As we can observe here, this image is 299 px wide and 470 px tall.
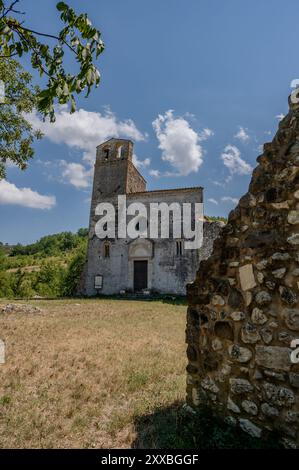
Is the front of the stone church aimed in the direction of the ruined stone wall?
yes

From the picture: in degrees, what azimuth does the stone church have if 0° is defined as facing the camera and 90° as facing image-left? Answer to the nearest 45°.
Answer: approximately 0°
